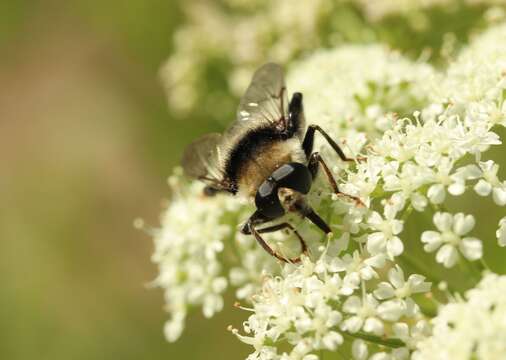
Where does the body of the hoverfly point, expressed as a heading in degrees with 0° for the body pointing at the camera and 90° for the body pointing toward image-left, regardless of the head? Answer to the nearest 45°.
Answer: approximately 315°

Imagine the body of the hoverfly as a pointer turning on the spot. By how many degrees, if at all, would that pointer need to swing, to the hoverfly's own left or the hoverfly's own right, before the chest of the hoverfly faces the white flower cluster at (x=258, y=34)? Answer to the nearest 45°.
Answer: approximately 135° to the hoverfly's own left

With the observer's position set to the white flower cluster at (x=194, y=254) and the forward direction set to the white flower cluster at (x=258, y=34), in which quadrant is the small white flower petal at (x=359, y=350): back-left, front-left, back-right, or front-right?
back-right

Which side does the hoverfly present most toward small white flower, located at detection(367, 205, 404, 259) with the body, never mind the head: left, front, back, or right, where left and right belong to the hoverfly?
front

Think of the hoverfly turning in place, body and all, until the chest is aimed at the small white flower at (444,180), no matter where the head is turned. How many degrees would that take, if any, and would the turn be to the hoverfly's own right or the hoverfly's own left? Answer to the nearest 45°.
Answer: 0° — it already faces it
